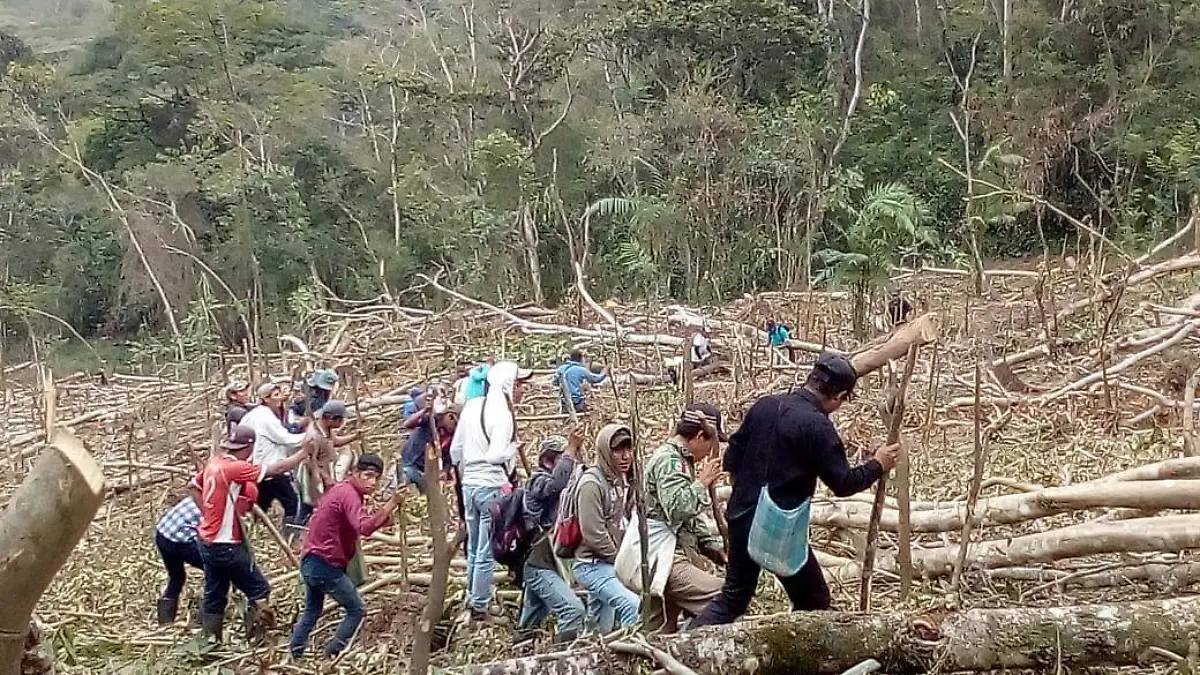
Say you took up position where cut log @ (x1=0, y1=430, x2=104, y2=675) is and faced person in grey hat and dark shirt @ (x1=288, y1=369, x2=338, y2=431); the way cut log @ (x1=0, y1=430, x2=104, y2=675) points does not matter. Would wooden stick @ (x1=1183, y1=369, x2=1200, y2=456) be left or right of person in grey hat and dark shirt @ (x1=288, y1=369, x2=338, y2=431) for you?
right

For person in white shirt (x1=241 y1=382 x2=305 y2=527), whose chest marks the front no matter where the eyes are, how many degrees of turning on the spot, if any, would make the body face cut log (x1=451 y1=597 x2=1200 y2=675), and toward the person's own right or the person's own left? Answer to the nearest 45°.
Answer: approximately 45° to the person's own right

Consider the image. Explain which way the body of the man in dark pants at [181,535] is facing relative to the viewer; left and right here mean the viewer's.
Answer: facing to the right of the viewer

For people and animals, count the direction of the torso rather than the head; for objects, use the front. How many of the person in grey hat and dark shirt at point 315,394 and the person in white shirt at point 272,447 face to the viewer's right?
2

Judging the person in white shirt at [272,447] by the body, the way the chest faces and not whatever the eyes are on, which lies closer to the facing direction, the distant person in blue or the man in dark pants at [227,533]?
the distant person in blue
